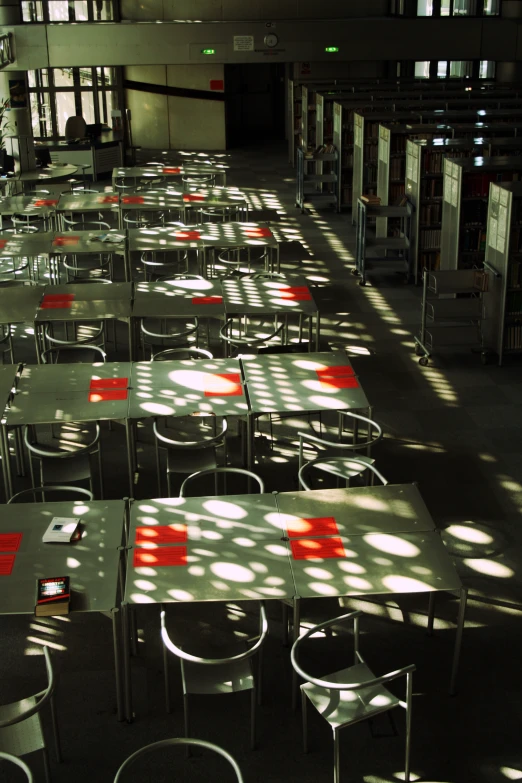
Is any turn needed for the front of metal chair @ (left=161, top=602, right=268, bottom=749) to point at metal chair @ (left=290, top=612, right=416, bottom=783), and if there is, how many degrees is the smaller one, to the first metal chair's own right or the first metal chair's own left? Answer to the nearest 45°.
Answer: approximately 90° to the first metal chair's own right

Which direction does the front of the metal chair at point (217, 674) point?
away from the camera

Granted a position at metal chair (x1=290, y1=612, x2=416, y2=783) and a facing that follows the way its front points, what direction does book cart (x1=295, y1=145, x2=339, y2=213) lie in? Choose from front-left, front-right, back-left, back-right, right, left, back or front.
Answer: front-left

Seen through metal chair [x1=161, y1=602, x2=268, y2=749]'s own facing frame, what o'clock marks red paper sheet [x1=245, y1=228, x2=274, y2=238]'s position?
The red paper sheet is roughly at 12 o'clock from the metal chair.

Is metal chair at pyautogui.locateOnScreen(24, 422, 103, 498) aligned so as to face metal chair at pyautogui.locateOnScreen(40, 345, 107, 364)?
yes

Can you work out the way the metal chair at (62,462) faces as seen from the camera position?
facing away from the viewer

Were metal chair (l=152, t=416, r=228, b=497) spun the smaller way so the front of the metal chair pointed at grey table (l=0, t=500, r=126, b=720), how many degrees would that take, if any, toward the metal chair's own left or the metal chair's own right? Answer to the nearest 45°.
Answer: approximately 180°

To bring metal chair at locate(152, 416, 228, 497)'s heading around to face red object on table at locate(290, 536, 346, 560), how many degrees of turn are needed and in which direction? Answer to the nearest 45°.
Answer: approximately 180°

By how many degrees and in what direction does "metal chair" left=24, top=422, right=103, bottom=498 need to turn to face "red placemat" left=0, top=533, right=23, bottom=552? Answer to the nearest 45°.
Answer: approximately 180°

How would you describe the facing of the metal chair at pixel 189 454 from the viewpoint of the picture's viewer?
facing away from the viewer

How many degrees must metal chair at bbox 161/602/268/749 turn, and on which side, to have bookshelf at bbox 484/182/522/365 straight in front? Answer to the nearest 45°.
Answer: approximately 45° to its right

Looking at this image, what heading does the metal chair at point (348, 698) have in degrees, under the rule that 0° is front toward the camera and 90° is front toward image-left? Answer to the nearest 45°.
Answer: approximately 225°
